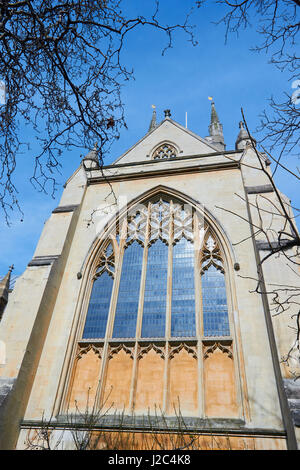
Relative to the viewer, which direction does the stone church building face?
toward the camera
